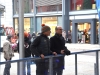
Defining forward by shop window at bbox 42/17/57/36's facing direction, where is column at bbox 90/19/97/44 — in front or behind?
in front

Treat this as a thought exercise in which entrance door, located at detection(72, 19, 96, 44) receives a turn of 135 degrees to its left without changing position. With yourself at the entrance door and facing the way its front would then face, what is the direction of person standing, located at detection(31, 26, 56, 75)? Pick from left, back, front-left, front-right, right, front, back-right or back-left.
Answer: back-right

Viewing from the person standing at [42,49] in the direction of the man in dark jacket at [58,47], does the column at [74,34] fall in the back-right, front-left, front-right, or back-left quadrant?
front-left

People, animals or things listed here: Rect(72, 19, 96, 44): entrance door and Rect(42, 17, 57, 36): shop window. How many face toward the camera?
2

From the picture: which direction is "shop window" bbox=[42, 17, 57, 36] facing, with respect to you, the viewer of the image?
facing the viewer

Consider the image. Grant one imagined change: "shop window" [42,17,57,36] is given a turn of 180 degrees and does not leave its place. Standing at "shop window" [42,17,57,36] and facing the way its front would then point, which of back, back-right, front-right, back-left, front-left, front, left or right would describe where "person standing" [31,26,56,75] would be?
back

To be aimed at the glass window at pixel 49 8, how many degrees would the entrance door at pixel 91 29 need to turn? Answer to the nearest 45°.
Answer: approximately 135° to its right

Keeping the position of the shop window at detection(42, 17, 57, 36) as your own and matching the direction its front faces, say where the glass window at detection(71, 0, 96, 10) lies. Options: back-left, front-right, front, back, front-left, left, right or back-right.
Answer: front-left

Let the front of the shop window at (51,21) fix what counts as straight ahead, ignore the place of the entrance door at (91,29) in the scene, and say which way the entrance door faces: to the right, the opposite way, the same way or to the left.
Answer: the same way

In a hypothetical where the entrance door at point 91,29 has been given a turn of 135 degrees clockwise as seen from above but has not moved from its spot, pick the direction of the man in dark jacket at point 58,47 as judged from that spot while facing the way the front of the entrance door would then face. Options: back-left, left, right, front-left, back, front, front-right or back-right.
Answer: back-left

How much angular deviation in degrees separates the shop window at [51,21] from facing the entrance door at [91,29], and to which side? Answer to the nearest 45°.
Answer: approximately 45° to its left

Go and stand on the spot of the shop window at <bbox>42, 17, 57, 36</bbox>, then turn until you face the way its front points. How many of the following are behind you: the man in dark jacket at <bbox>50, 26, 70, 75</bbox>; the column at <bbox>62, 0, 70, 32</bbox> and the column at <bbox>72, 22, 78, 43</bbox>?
0

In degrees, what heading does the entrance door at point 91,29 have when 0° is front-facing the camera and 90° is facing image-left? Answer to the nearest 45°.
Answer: approximately 0°
